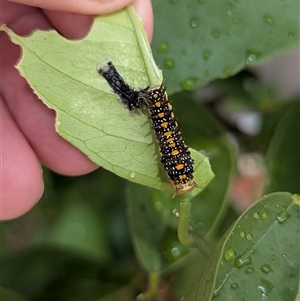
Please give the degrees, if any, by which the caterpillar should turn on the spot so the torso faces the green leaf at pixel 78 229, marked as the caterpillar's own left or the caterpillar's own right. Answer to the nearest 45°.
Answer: approximately 135° to the caterpillar's own right

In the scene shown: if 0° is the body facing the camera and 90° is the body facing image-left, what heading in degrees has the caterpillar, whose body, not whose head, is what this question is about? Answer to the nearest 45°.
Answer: approximately 0°
